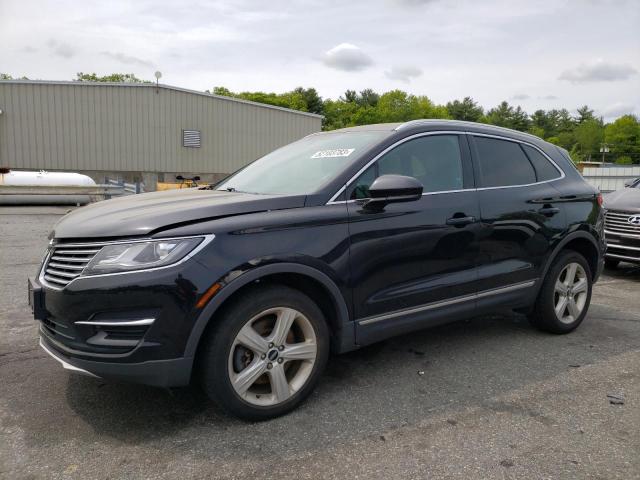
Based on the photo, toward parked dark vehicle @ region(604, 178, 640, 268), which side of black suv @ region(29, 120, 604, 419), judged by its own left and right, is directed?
back

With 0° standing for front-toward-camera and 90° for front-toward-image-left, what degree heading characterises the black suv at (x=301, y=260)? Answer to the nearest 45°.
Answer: approximately 45°

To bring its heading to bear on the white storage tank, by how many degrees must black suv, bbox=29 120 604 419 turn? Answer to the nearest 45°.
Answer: approximately 90° to its right
